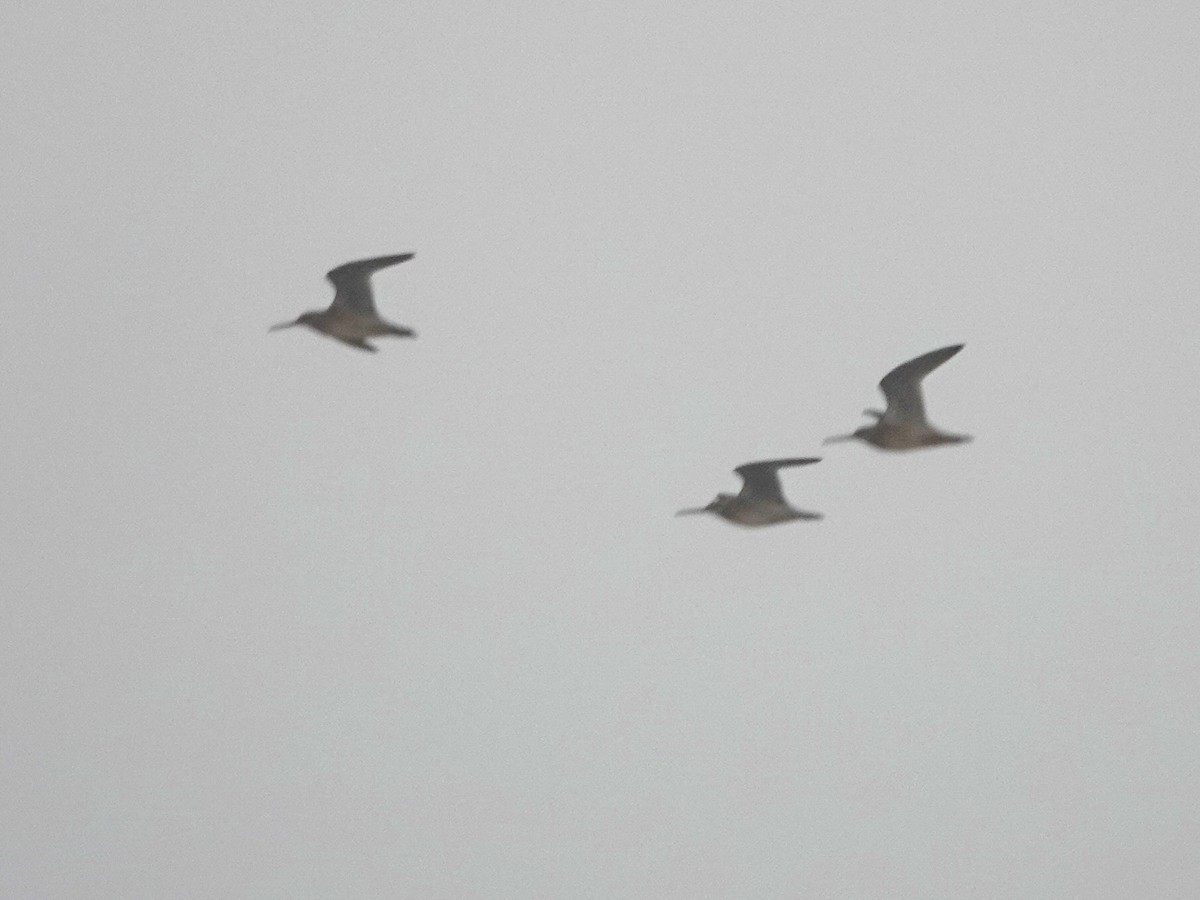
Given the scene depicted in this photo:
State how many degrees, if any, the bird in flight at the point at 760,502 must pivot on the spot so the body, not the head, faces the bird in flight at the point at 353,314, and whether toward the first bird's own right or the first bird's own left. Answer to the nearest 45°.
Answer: approximately 45° to the first bird's own left

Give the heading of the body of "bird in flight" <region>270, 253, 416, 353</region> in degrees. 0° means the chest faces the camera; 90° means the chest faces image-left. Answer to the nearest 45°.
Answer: approximately 90°

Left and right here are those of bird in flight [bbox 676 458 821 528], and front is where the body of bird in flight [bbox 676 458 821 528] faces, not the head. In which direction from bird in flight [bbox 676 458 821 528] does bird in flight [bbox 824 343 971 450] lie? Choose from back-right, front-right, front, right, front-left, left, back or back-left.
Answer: back-left

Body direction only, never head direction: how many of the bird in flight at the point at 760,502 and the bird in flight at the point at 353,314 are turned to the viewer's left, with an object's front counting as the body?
2

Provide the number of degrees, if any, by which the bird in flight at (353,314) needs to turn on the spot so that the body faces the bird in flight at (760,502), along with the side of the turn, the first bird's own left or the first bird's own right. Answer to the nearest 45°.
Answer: approximately 135° to the first bird's own right

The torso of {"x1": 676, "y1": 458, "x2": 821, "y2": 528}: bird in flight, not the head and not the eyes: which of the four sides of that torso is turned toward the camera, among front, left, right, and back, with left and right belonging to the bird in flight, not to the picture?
left

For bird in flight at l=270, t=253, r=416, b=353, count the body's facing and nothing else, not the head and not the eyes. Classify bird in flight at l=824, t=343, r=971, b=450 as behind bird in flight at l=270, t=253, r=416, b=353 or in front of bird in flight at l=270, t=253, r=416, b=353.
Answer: behind

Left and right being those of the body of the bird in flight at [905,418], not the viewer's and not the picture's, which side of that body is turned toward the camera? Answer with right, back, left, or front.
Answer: left

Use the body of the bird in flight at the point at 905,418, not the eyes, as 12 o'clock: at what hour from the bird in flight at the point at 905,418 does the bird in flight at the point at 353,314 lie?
the bird in flight at the point at 353,314 is roughly at 11 o'clock from the bird in flight at the point at 905,418.
